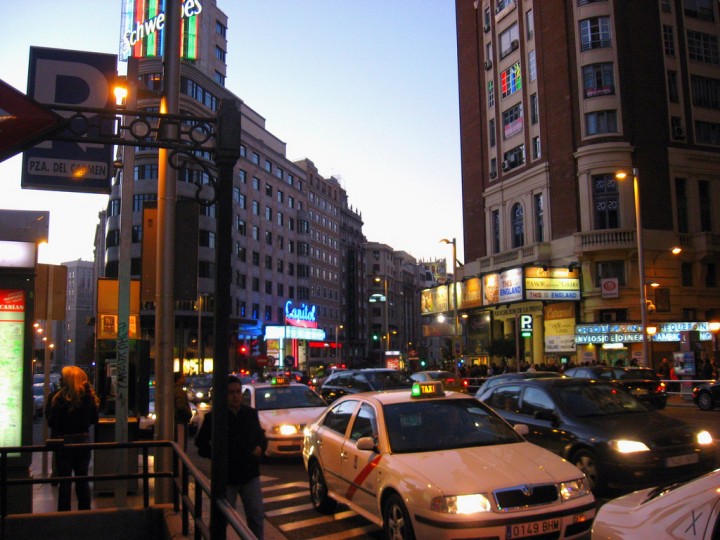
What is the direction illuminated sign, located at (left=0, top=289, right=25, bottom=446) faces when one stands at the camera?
facing the viewer

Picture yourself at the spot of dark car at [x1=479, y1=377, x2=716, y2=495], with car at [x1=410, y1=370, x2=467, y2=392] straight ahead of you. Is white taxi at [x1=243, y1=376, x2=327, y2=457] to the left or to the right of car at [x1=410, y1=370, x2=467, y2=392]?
left

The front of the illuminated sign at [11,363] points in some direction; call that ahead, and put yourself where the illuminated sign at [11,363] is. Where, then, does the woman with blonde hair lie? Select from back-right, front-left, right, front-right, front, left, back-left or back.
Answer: left

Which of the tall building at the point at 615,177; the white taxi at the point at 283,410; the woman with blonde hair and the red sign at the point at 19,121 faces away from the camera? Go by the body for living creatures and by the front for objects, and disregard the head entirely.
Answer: the woman with blonde hair

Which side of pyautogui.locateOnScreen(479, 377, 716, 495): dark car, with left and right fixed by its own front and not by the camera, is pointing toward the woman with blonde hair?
right

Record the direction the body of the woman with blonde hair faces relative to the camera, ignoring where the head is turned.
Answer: away from the camera

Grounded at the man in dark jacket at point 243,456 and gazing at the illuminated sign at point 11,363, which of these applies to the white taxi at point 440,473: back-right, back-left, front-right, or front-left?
back-right

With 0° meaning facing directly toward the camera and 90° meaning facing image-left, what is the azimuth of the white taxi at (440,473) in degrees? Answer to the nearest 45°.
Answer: approximately 315°

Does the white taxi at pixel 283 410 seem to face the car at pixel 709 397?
no

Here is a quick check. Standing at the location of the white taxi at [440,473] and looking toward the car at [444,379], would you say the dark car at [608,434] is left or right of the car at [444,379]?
right

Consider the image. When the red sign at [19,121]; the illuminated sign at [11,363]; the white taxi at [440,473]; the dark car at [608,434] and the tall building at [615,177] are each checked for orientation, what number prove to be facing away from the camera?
0

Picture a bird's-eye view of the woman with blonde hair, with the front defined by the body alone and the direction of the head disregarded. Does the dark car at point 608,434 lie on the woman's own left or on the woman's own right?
on the woman's own right

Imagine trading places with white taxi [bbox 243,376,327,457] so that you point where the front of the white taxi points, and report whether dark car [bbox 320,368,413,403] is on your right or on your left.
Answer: on your left

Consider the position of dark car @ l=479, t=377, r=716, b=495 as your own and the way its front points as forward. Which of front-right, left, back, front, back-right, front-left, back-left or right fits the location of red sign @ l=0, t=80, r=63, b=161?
right

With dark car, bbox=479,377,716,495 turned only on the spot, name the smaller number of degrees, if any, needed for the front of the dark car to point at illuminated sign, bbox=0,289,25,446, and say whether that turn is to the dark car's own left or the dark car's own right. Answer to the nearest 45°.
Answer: approximately 90° to the dark car's own right
